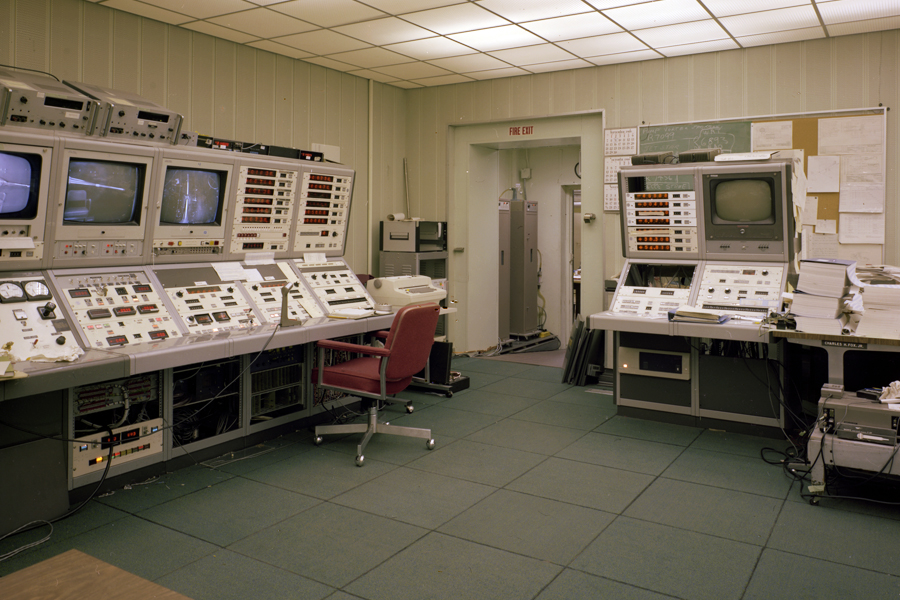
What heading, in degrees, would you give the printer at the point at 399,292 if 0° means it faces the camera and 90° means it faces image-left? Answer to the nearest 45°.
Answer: approximately 315°

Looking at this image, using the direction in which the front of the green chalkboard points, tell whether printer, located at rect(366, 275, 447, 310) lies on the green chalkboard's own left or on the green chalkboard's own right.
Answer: on the green chalkboard's own right

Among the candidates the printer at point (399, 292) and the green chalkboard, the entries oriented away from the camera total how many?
0

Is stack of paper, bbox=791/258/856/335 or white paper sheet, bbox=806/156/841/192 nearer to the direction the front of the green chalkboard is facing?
the stack of paper

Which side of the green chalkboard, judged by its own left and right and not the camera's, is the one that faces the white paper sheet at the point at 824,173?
left

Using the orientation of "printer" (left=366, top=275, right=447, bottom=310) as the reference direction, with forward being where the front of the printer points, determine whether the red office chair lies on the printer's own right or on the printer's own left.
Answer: on the printer's own right

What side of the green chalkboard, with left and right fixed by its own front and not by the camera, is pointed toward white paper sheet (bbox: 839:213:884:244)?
left

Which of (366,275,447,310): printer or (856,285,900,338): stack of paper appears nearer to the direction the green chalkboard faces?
the stack of paper

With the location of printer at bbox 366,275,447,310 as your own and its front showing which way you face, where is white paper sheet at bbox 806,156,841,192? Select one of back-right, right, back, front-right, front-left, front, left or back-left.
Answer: front-left

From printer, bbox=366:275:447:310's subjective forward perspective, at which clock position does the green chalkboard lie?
The green chalkboard is roughly at 10 o'clock from the printer.

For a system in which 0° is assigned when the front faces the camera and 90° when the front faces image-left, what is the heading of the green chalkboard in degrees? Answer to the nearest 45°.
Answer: approximately 0°

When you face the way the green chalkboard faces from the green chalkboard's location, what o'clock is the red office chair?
The red office chair is roughly at 1 o'clock from the green chalkboard.
